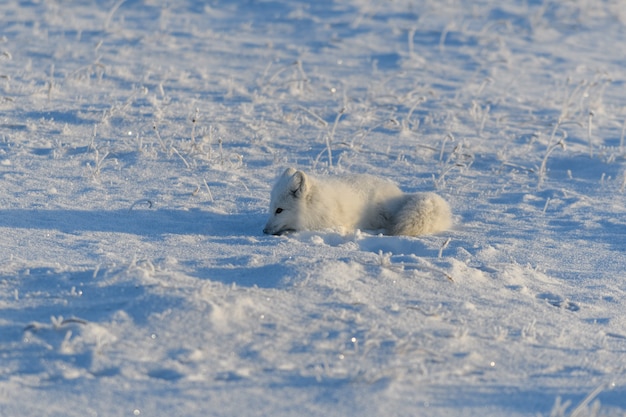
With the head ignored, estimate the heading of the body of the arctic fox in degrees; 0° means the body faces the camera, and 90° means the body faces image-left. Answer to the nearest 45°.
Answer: approximately 90°
